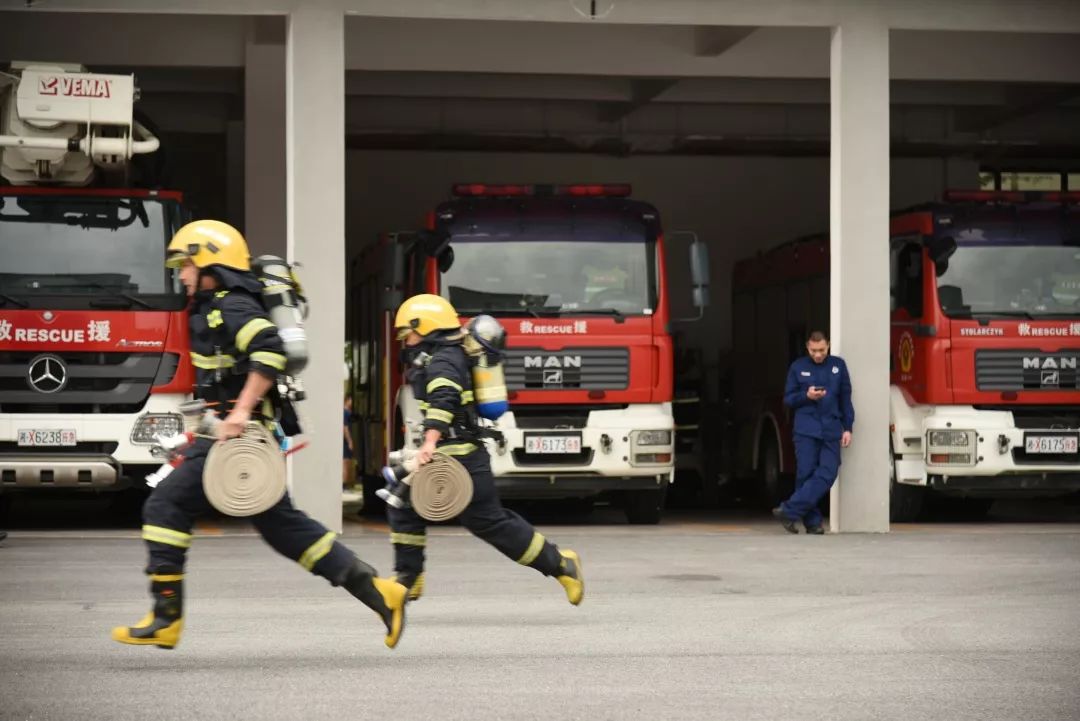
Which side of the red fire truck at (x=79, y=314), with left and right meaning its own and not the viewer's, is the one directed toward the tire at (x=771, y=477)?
left

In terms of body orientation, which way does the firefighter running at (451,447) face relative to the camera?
to the viewer's left

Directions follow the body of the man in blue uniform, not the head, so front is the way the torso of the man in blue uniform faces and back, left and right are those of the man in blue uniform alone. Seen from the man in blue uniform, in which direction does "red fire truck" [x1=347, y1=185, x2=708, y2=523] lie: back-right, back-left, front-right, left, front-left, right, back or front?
right

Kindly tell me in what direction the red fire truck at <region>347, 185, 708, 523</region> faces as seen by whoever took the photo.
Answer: facing the viewer

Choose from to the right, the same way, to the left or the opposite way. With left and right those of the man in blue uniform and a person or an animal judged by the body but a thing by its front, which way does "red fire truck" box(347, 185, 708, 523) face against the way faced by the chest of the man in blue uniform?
the same way

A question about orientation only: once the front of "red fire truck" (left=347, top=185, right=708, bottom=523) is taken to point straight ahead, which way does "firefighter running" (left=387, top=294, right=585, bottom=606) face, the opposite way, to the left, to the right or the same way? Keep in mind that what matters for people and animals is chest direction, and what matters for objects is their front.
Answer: to the right

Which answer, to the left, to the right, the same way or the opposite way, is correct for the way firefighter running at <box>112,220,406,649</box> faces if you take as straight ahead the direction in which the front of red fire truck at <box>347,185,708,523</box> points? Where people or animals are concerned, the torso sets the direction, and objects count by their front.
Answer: to the right

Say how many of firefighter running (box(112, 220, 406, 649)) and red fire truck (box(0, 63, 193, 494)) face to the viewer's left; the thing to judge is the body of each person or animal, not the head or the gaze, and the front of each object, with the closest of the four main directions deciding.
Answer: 1

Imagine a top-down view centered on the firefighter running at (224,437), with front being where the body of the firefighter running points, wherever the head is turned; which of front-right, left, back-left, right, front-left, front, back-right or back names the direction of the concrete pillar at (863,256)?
back-right

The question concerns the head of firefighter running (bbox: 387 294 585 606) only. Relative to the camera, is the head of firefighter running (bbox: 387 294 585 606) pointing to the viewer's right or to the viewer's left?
to the viewer's left

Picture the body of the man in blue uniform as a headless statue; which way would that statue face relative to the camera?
toward the camera

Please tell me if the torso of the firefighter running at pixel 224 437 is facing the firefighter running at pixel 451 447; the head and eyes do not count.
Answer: no

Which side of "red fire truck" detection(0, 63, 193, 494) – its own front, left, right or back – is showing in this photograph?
front

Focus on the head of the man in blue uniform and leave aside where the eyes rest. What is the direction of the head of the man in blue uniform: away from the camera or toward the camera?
toward the camera

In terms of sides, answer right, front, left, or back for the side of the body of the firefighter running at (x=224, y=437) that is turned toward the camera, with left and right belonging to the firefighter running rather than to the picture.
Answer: left

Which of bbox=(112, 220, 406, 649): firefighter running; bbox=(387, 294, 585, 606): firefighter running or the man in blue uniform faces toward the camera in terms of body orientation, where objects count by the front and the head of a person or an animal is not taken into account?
the man in blue uniform

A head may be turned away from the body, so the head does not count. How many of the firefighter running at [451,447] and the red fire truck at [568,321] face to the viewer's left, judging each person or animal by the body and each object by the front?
1

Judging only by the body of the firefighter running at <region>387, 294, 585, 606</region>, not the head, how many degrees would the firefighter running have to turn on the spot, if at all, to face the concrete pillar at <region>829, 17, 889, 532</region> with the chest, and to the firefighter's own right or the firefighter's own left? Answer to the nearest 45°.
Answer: approximately 135° to the firefighter's own right

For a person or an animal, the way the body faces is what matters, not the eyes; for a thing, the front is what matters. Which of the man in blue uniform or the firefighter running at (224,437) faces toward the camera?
the man in blue uniform

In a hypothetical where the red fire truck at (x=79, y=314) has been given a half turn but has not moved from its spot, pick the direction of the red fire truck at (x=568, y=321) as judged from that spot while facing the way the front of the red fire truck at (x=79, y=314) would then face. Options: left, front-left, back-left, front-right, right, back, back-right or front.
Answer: right
